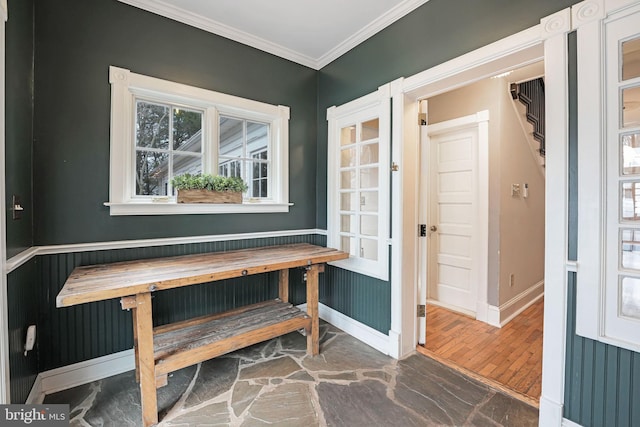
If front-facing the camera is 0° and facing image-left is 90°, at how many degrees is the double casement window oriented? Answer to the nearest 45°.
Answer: approximately 315°
